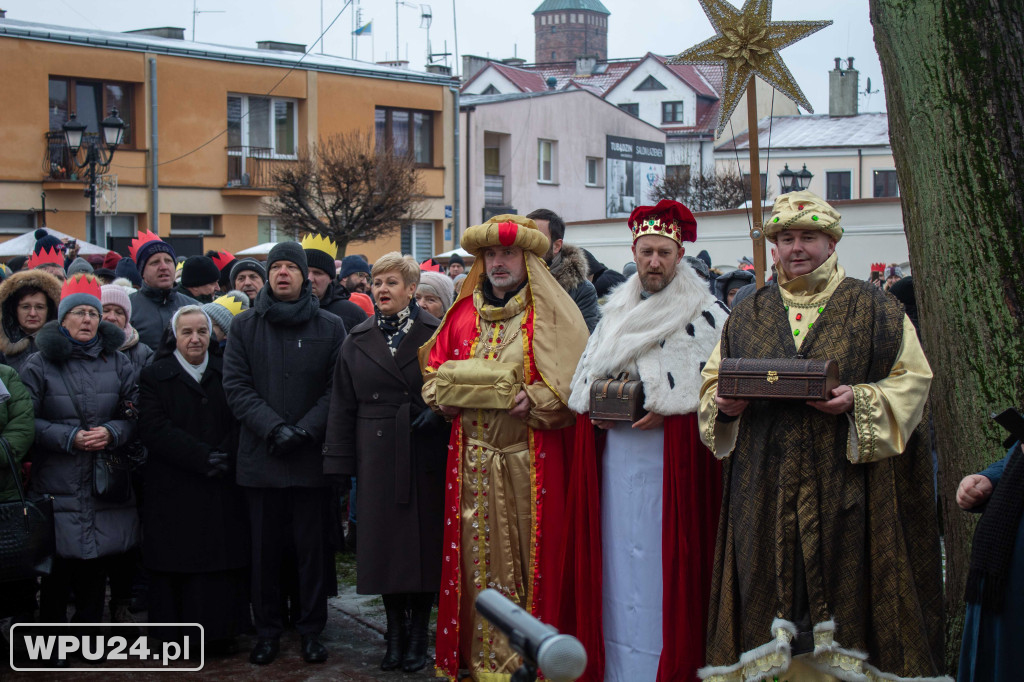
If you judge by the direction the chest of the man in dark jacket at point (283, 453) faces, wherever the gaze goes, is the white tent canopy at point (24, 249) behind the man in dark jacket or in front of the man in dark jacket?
behind

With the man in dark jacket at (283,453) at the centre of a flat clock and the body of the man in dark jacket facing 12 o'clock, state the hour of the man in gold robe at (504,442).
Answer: The man in gold robe is roughly at 10 o'clock from the man in dark jacket.

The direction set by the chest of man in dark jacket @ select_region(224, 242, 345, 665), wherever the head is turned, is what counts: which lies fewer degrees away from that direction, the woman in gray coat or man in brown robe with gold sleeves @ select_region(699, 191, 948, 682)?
the man in brown robe with gold sleeves

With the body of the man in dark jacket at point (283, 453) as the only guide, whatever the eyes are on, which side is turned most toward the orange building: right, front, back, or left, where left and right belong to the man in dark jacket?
back

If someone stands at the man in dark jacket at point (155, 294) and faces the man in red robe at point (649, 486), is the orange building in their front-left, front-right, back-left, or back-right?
back-left

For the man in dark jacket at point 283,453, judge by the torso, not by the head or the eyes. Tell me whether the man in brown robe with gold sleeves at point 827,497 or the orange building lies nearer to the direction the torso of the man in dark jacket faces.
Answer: the man in brown robe with gold sleeves

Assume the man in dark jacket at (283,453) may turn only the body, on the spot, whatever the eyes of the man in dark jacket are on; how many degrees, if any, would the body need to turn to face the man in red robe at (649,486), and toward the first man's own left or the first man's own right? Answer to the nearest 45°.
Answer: approximately 45° to the first man's own left

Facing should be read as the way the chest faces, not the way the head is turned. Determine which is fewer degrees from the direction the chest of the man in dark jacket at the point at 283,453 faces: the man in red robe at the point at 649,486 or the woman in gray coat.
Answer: the man in red robe

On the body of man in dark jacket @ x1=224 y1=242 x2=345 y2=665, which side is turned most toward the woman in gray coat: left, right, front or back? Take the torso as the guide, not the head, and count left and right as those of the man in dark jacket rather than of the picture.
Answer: right

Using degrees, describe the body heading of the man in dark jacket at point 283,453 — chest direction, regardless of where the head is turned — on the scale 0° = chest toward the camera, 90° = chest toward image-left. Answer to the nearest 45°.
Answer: approximately 0°

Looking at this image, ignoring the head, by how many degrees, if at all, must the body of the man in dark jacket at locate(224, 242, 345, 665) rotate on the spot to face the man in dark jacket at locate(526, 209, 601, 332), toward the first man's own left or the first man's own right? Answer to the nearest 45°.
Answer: approximately 90° to the first man's own left
